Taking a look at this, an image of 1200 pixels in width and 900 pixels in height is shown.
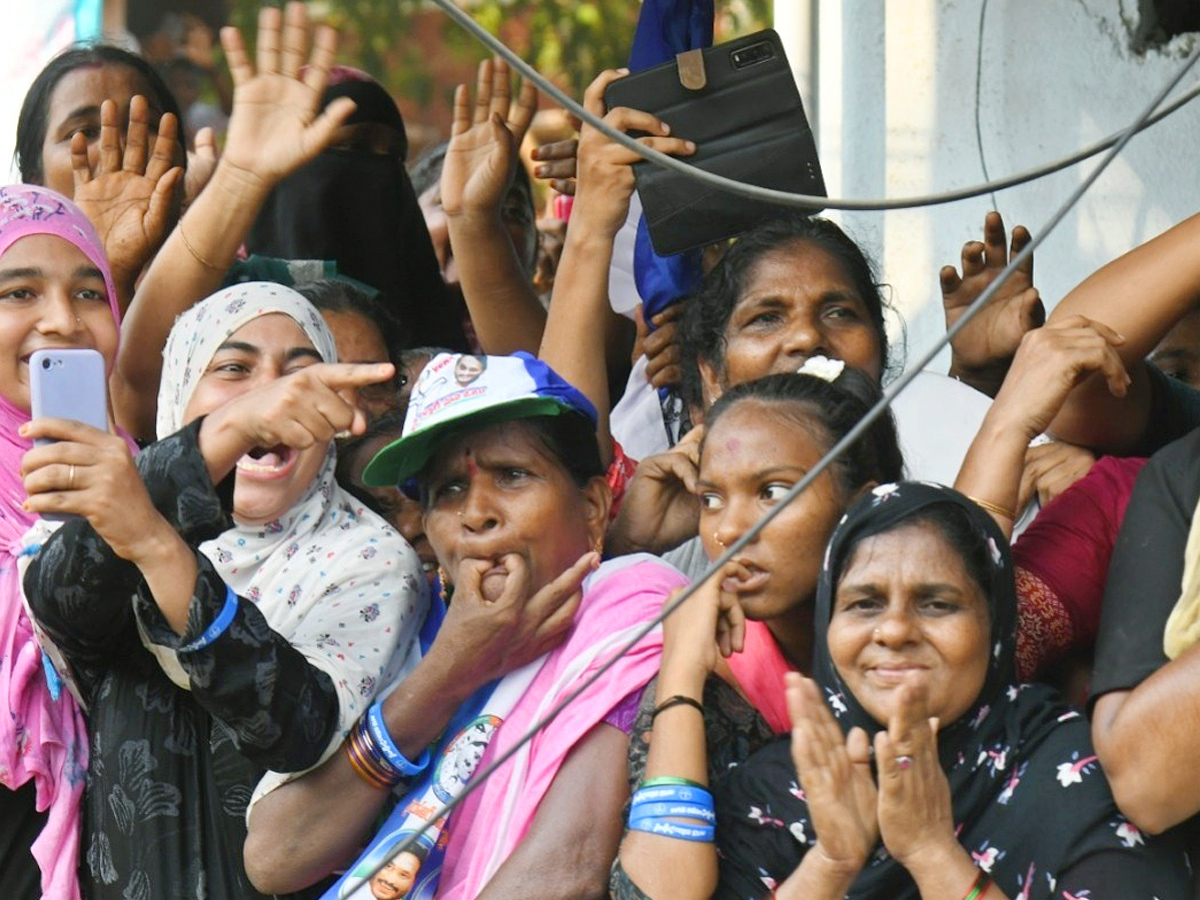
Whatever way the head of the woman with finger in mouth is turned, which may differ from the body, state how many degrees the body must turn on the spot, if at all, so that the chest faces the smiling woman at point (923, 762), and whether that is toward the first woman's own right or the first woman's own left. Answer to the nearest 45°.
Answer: approximately 90° to the first woman's own left

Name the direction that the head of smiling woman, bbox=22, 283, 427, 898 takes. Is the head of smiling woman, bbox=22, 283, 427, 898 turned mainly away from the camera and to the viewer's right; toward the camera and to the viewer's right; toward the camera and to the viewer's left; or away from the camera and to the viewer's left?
toward the camera and to the viewer's right

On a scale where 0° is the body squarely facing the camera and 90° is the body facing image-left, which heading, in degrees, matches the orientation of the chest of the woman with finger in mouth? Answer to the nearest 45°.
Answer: approximately 45°

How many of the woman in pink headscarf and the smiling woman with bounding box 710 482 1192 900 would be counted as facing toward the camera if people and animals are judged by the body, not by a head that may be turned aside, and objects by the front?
2

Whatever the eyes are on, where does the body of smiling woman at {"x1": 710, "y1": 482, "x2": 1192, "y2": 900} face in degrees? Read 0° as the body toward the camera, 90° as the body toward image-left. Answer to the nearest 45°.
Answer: approximately 0°

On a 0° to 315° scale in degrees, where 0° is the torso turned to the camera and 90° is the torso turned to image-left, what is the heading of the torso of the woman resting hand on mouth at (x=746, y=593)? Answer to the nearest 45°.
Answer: approximately 45°

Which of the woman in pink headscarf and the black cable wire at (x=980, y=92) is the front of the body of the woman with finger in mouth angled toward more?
the woman in pink headscarf

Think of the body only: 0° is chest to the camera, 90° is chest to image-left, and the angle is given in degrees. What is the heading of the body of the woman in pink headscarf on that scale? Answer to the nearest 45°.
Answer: approximately 0°
